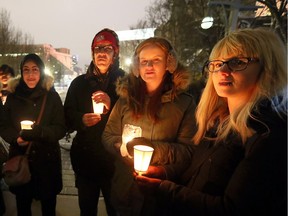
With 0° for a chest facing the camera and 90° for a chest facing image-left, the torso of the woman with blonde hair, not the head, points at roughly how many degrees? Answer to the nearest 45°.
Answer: approximately 45°

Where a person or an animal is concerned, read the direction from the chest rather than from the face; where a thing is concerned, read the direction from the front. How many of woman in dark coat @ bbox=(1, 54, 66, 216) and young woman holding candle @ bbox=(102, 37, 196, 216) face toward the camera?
2

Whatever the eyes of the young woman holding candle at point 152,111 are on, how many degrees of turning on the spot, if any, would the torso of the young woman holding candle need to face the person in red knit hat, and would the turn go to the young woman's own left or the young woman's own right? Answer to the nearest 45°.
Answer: approximately 135° to the young woman's own right

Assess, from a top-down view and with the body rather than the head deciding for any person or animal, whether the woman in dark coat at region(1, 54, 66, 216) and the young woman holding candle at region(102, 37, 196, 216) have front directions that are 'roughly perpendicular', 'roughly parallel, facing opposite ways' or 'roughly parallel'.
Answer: roughly parallel

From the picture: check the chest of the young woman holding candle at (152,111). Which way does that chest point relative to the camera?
toward the camera

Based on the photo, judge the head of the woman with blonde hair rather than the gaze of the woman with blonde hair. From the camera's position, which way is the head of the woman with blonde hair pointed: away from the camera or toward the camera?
toward the camera

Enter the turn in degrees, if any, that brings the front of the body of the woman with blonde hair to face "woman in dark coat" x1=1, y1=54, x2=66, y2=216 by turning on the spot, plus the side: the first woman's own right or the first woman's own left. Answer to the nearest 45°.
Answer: approximately 90° to the first woman's own right

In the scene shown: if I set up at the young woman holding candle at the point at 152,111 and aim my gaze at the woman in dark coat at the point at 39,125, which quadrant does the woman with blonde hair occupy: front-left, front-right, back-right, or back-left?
back-left

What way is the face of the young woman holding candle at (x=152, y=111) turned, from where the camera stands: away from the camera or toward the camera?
toward the camera

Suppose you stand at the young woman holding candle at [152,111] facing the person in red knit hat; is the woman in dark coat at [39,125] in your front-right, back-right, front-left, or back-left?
front-left

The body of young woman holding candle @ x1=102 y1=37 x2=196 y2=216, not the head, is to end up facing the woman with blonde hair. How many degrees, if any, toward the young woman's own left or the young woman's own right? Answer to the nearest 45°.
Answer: approximately 45° to the young woman's own left

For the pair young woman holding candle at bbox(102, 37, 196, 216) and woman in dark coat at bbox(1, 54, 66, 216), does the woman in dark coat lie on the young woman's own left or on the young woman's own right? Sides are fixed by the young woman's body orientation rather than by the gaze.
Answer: on the young woman's own right

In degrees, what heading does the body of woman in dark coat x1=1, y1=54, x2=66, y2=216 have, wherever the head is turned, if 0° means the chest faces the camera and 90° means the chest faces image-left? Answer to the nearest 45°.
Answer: approximately 0°

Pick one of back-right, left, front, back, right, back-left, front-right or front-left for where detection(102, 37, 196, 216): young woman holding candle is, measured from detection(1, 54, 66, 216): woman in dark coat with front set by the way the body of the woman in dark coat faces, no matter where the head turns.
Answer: front-left
